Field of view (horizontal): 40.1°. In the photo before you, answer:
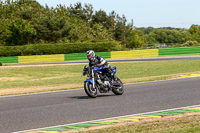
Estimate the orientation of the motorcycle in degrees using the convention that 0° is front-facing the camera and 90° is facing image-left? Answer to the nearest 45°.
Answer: approximately 45°
